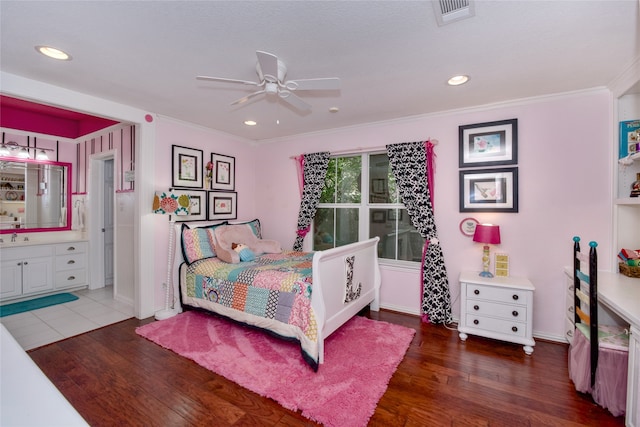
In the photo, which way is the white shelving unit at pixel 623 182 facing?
to the viewer's left

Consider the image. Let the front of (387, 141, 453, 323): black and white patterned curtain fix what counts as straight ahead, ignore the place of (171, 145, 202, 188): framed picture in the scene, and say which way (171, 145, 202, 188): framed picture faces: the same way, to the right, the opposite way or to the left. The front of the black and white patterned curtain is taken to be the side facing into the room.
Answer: to the left

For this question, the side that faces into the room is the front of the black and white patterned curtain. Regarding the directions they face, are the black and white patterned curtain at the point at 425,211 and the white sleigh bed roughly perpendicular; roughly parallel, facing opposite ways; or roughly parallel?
roughly perpendicular

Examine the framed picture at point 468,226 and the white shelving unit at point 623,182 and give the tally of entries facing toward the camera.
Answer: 1

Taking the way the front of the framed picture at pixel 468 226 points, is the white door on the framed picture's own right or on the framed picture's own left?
on the framed picture's own right

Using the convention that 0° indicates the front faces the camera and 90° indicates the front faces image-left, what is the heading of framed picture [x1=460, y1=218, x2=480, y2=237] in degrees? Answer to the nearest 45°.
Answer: approximately 0°

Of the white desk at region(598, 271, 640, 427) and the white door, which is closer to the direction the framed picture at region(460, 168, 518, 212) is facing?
the white desk

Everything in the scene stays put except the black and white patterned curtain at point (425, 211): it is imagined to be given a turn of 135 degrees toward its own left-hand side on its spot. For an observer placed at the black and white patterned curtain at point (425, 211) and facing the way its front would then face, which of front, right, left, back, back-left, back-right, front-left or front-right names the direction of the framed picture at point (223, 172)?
back-left
